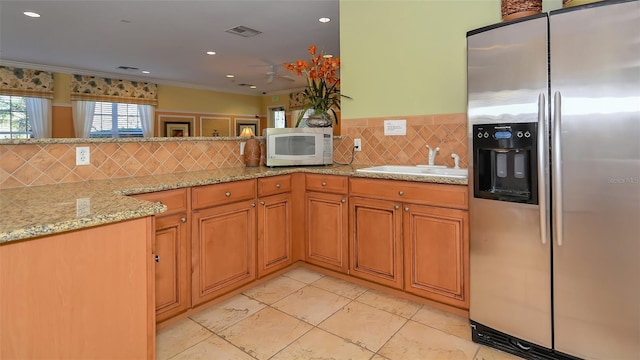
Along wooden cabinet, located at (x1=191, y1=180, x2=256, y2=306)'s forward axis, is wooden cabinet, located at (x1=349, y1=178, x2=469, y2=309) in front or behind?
in front

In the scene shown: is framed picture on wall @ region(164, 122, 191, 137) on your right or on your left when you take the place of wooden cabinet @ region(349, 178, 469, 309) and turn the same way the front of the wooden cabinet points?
on your right

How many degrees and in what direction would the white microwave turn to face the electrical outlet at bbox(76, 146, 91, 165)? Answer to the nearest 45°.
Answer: approximately 45° to its right

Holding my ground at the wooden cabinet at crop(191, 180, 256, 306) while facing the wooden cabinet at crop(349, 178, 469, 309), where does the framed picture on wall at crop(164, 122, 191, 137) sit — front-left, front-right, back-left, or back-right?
back-left

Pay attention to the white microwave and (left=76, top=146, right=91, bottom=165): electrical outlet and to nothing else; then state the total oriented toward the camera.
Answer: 2

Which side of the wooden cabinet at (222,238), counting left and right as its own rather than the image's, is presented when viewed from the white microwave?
left

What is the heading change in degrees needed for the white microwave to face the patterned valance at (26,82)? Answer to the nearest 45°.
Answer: approximately 135° to its right

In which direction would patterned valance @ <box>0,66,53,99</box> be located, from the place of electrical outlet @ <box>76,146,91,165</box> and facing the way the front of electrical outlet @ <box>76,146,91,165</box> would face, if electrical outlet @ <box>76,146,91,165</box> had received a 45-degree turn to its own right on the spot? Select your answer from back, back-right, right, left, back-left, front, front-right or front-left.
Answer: back-right

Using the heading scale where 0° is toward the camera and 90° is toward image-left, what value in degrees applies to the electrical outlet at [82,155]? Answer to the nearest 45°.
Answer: approximately 0°

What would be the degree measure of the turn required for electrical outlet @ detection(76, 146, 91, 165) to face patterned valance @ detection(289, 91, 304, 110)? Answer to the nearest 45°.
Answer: approximately 135° to its left
